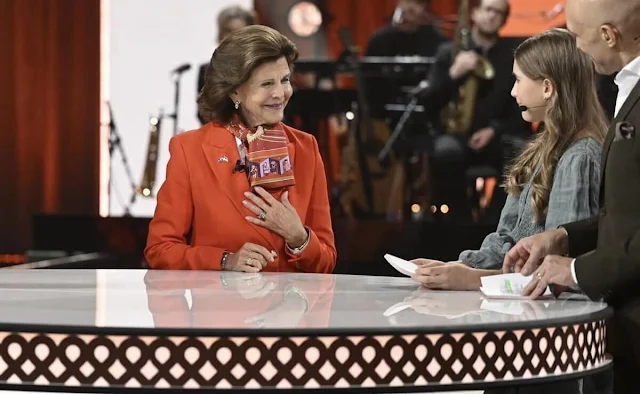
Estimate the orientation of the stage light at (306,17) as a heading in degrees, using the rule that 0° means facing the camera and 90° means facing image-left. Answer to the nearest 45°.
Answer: approximately 0°

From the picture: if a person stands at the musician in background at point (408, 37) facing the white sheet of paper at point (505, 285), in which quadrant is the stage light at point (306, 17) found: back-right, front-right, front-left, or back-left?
back-right

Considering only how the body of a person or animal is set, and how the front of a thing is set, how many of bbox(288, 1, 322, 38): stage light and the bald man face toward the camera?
1

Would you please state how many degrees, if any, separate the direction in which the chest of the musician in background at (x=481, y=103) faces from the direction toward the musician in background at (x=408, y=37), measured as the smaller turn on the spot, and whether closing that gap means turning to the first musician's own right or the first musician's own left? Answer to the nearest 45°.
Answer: approximately 90° to the first musician's own right

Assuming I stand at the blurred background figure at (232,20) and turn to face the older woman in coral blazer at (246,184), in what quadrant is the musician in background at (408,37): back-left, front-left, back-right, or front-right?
back-left

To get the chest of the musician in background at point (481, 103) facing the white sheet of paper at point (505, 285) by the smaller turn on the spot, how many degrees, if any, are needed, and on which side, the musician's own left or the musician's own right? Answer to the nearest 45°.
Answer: approximately 45° to the musician's own left

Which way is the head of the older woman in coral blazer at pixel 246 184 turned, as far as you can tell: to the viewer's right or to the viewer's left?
to the viewer's right

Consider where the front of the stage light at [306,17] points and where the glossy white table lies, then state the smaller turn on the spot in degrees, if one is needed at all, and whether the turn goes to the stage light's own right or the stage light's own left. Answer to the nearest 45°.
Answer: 0° — it already faces it

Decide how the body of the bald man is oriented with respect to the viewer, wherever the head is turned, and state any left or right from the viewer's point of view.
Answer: facing to the left of the viewer
